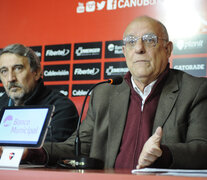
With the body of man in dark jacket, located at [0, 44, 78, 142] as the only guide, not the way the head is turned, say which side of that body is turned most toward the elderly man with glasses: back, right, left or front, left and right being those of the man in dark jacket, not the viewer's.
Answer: left

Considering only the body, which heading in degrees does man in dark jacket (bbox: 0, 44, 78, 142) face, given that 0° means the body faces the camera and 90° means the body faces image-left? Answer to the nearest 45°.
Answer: approximately 45°
